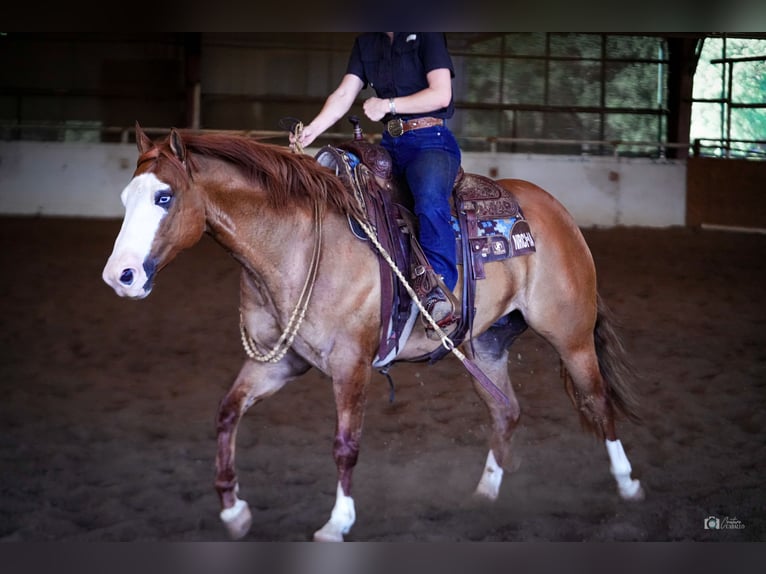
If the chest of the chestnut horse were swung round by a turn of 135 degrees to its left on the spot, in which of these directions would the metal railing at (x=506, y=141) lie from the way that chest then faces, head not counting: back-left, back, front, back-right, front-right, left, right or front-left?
left

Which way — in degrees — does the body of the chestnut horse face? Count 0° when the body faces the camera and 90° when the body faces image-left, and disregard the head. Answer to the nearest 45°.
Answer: approximately 45°

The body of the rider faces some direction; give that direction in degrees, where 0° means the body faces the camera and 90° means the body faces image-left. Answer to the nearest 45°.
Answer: approximately 45°

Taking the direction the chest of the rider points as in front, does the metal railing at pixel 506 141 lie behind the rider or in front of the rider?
behind
